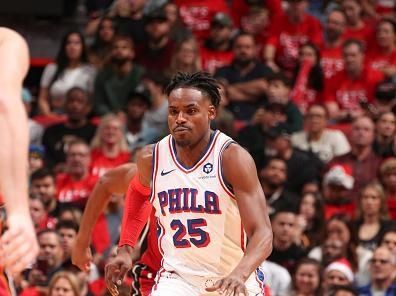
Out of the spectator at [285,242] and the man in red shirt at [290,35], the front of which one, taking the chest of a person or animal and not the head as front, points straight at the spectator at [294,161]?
the man in red shirt

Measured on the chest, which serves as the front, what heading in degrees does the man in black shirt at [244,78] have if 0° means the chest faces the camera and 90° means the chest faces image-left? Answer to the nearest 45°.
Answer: approximately 0°

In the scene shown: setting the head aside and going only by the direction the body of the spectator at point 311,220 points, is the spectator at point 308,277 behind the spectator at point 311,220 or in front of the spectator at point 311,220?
in front

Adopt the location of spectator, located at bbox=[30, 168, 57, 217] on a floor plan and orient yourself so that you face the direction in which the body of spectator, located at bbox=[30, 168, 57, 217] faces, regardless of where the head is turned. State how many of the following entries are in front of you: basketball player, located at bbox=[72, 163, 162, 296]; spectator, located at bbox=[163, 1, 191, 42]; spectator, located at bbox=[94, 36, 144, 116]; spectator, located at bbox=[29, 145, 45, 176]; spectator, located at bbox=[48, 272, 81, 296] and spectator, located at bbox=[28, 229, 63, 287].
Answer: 3

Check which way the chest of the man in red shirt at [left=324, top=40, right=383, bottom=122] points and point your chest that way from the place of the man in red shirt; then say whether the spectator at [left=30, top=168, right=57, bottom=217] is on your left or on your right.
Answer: on your right

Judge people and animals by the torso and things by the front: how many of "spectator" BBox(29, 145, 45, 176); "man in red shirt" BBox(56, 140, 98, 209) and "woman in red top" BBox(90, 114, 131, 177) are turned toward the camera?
3

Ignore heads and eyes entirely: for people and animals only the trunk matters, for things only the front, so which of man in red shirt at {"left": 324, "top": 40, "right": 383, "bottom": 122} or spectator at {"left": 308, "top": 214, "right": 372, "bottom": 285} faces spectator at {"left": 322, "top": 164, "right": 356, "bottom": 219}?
the man in red shirt

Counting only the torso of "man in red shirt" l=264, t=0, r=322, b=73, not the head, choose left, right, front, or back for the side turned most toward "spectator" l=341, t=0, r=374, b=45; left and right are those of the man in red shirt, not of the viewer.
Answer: left
